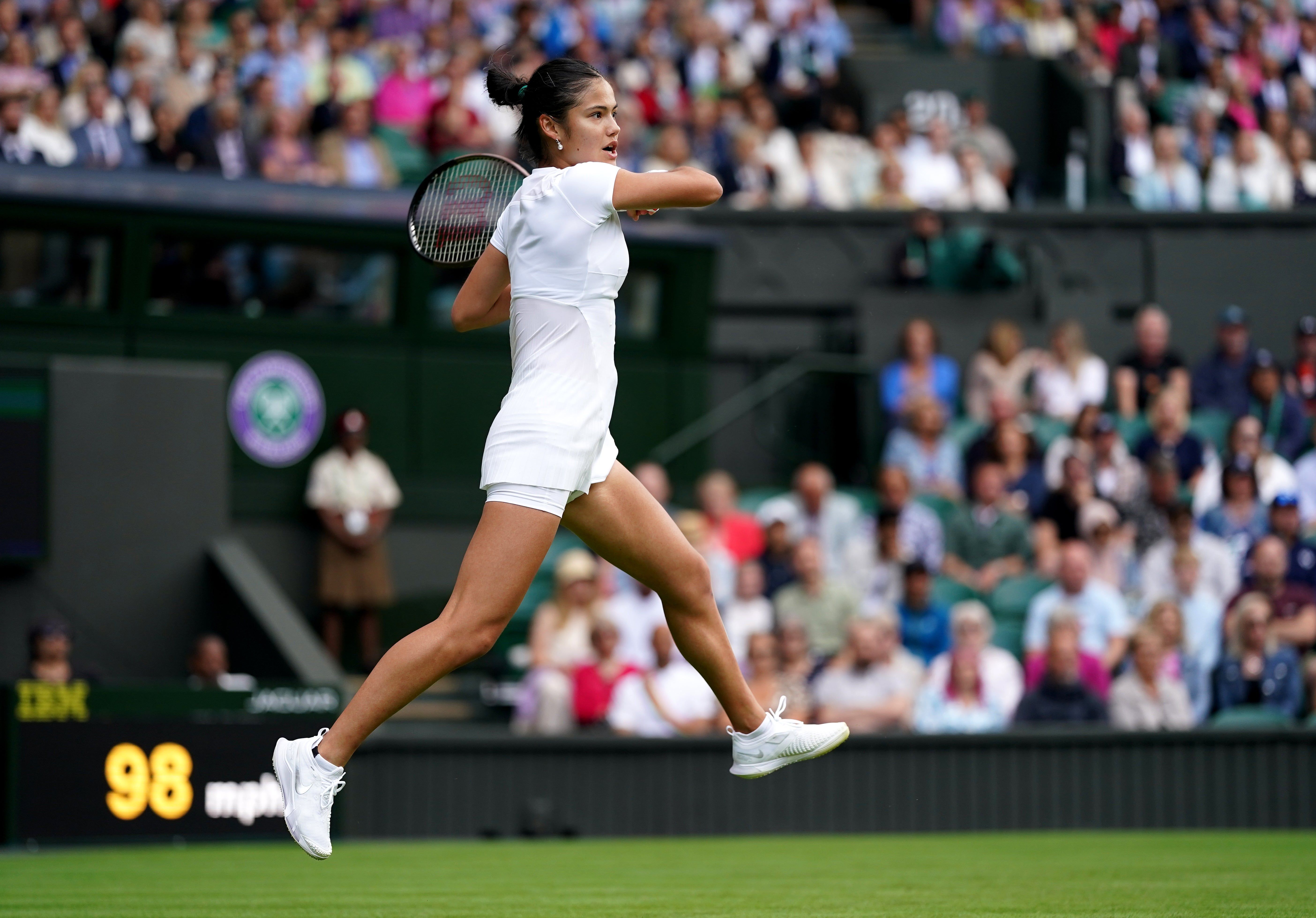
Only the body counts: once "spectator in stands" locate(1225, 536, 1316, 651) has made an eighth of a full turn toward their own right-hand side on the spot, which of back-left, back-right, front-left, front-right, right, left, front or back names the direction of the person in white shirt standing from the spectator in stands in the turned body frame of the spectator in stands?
front-right

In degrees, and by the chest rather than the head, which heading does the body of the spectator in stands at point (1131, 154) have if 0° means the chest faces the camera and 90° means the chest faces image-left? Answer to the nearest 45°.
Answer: approximately 0°

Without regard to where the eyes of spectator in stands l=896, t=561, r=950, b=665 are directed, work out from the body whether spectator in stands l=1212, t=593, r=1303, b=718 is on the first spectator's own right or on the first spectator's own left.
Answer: on the first spectator's own left

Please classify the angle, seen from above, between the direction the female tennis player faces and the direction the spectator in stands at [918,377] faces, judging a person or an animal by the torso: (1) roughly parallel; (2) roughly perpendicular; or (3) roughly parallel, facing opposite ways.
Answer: roughly perpendicular

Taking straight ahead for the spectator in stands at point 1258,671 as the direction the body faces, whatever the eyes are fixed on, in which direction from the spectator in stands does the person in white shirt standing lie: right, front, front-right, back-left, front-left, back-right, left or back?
right

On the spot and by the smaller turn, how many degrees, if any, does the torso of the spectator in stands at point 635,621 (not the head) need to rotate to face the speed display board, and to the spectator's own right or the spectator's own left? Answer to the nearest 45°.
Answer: approximately 45° to the spectator's own right

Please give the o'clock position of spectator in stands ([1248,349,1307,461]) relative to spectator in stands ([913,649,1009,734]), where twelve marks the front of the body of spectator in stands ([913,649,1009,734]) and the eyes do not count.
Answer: spectator in stands ([1248,349,1307,461]) is roughly at 7 o'clock from spectator in stands ([913,649,1009,734]).
